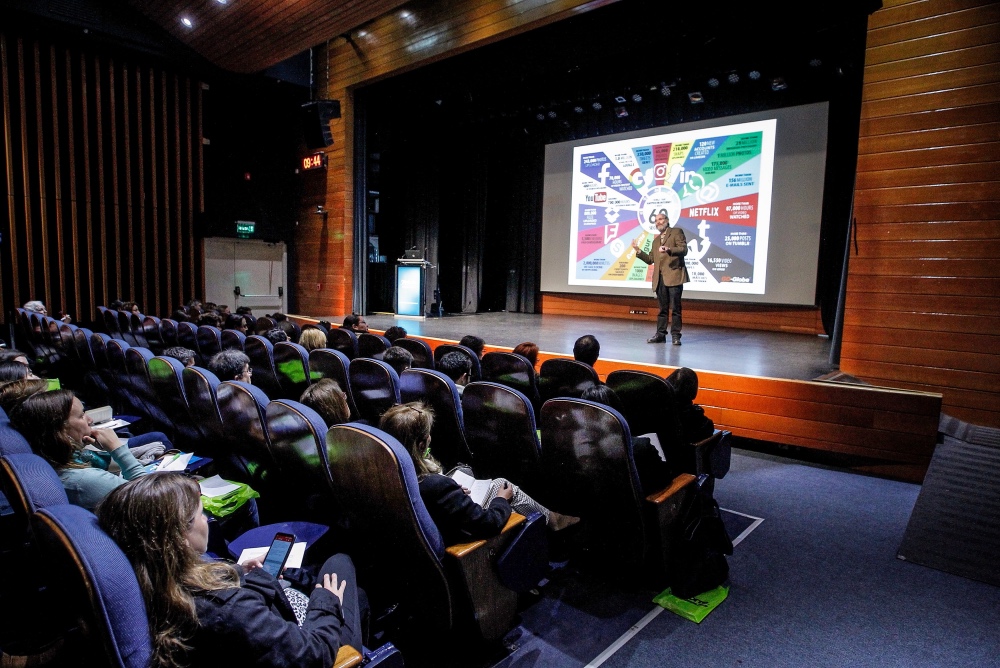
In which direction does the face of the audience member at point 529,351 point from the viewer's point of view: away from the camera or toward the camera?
away from the camera

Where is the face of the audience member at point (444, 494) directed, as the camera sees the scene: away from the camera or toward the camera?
away from the camera

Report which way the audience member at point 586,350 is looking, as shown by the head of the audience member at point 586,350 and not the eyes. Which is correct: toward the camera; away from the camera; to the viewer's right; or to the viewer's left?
away from the camera

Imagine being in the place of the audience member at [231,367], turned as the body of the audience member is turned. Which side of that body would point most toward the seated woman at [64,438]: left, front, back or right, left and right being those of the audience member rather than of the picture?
back

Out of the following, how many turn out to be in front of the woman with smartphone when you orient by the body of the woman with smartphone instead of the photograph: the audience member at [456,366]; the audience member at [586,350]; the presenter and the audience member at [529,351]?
4

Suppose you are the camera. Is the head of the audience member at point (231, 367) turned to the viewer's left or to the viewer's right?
to the viewer's right

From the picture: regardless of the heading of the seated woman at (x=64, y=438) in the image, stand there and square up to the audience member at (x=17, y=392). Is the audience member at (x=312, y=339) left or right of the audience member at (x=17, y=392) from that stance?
right

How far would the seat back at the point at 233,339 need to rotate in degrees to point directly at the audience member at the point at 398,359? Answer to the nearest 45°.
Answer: approximately 90° to its right

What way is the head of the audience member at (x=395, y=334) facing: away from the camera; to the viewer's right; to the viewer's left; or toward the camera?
away from the camera

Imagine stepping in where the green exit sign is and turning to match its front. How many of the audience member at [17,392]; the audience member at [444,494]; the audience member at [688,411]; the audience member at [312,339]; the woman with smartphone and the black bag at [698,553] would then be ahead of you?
6

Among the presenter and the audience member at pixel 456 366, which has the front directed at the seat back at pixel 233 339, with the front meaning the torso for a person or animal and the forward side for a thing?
the presenter

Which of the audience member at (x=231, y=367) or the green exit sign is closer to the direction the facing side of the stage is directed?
the audience member

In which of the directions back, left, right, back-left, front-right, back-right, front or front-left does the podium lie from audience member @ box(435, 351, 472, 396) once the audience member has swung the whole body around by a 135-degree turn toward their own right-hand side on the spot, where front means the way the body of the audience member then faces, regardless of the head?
back

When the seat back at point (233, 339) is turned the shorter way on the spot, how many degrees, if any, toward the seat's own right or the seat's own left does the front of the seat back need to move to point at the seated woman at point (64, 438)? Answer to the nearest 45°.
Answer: approximately 135° to the seat's own right

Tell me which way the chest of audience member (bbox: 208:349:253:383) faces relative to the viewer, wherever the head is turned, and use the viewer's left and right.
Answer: facing away from the viewer and to the right of the viewer

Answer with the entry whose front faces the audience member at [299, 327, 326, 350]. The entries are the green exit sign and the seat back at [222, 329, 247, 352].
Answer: the green exit sign

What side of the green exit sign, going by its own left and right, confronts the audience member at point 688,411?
front

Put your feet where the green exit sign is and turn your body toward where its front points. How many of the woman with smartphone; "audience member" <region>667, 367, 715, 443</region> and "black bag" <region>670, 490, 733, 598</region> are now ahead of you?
3

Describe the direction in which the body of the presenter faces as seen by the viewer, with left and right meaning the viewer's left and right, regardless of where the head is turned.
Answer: facing the viewer and to the left of the viewer

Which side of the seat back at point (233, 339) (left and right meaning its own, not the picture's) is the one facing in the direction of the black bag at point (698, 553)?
right
